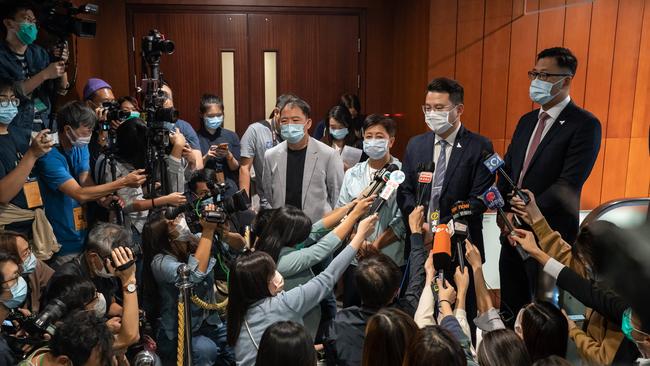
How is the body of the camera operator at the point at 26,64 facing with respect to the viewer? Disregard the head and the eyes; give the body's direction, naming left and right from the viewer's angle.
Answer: facing the viewer and to the right of the viewer

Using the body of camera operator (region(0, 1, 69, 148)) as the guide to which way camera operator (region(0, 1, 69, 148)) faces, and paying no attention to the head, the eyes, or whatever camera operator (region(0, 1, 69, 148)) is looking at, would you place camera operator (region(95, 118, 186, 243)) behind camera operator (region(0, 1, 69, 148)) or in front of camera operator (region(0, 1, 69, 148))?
in front

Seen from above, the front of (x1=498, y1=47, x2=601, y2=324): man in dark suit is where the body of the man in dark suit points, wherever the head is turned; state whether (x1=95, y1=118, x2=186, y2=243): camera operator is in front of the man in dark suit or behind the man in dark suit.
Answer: in front

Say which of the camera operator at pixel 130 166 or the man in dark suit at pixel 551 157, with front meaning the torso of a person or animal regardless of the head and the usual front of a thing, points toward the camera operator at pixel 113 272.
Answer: the man in dark suit

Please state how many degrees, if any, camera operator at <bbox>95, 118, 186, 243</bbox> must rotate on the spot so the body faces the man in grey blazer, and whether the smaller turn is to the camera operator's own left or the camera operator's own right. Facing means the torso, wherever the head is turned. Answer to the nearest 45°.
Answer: approximately 45° to the camera operator's own right

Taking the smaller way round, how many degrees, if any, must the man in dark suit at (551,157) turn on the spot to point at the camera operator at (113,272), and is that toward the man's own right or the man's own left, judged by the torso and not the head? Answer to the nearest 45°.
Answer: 0° — they already face them

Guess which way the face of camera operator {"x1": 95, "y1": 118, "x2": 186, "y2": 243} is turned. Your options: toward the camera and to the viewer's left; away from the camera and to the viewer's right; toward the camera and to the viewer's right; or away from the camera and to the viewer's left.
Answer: away from the camera and to the viewer's right

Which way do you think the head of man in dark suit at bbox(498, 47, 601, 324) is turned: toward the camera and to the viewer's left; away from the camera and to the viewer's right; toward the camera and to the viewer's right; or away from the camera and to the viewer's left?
toward the camera and to the viewer's left

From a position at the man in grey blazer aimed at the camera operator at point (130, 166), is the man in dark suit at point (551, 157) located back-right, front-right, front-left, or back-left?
back-left

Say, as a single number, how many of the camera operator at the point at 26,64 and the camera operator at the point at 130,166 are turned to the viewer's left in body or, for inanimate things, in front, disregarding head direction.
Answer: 0

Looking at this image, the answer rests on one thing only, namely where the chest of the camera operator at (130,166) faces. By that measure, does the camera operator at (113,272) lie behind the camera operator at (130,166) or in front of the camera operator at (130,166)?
behind

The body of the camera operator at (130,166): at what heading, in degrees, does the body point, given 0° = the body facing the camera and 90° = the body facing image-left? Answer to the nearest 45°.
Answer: approximately 225°

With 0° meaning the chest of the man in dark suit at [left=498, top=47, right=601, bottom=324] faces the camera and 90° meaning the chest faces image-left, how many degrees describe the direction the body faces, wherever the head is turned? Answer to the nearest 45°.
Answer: approximately 45°
